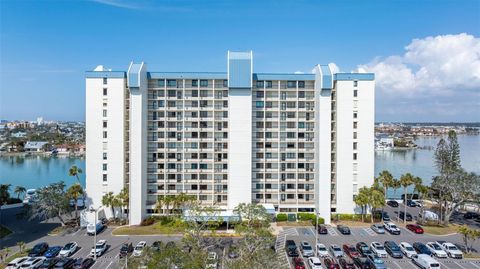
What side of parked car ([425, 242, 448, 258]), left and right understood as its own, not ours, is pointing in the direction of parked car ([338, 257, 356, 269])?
right

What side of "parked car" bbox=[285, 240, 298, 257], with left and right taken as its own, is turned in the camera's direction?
front

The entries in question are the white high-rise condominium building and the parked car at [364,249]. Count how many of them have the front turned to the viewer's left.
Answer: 0

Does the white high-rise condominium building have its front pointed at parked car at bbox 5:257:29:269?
no

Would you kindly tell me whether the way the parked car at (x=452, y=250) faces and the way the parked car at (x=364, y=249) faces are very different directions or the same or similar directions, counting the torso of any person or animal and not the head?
same or similar directions

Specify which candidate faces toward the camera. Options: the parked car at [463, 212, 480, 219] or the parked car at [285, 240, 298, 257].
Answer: the parked car at [285, 240, 298, 257]

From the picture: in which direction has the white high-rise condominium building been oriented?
toward the camera

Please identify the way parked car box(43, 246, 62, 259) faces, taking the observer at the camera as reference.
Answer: facing the viewer and to the left of the viewer

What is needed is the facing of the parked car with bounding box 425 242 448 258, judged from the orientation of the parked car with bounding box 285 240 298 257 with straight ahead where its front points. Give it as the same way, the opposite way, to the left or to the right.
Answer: the same way

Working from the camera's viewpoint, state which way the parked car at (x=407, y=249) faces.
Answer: facing the viewer and to the right of the viewer

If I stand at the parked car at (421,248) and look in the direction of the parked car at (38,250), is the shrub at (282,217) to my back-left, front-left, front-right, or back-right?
front-right

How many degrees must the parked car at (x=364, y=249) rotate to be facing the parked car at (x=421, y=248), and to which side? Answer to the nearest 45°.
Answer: approximately 90° to its left

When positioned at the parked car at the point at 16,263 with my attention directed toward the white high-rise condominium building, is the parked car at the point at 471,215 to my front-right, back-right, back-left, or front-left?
front-right
